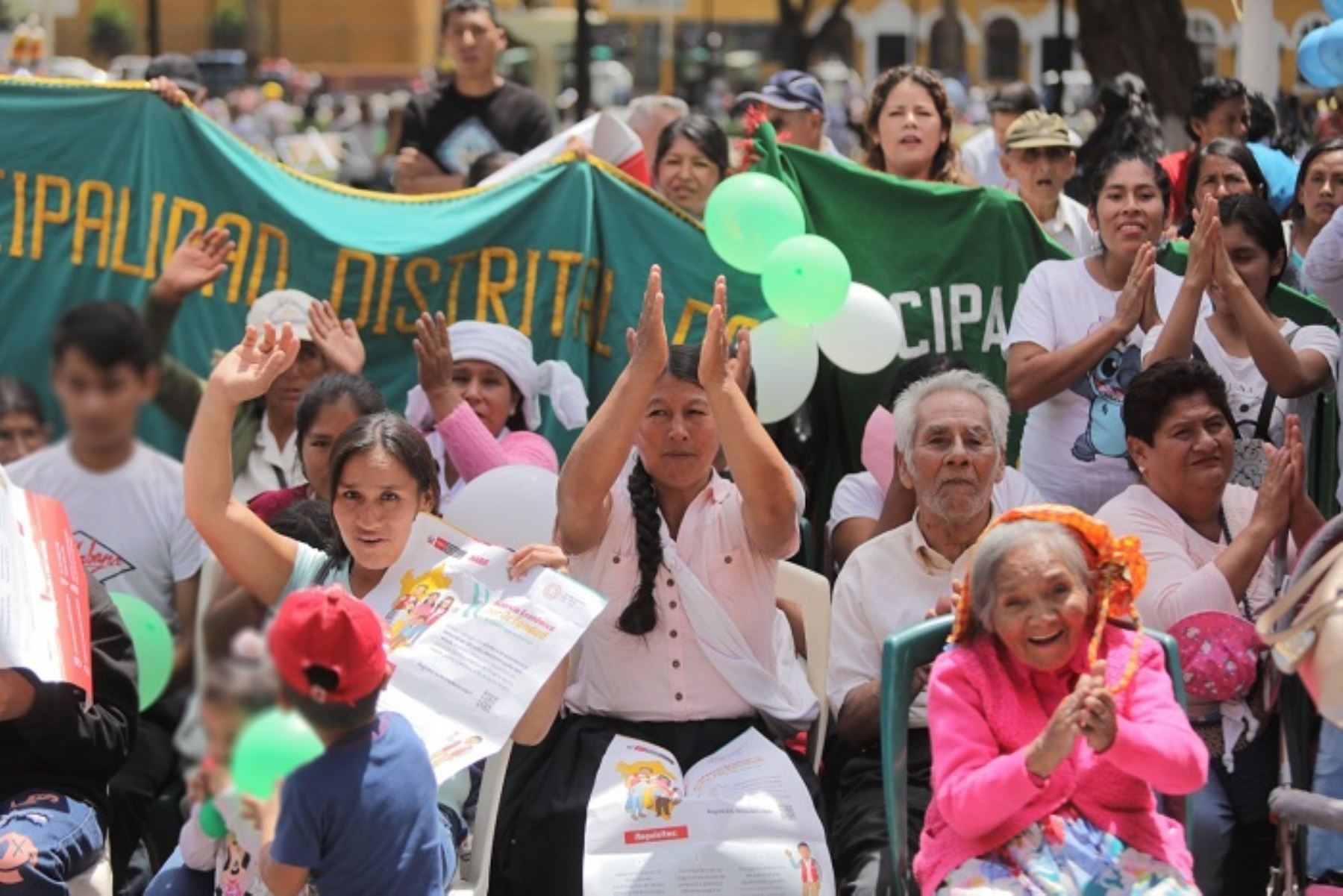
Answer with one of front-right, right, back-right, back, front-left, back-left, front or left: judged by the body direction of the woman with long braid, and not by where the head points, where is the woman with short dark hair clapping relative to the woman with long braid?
left

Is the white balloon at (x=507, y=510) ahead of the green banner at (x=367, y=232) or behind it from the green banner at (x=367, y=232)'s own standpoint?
ahead

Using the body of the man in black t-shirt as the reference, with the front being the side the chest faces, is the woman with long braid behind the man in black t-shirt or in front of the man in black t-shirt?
in front

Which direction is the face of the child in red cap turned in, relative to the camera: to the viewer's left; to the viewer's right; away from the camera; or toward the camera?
away from the camera

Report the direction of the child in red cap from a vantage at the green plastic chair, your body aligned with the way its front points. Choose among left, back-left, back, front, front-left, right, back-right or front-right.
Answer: front-right

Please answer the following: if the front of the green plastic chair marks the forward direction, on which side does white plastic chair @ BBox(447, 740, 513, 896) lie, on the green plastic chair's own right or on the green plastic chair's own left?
on the green plastic chair's own right

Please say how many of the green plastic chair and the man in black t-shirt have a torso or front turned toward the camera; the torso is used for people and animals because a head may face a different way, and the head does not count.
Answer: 2

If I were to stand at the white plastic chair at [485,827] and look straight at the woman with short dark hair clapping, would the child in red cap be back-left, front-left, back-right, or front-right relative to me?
back-right

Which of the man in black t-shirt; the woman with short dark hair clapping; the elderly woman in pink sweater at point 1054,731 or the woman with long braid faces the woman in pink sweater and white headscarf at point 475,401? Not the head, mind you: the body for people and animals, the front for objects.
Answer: the man in black t-shirt
